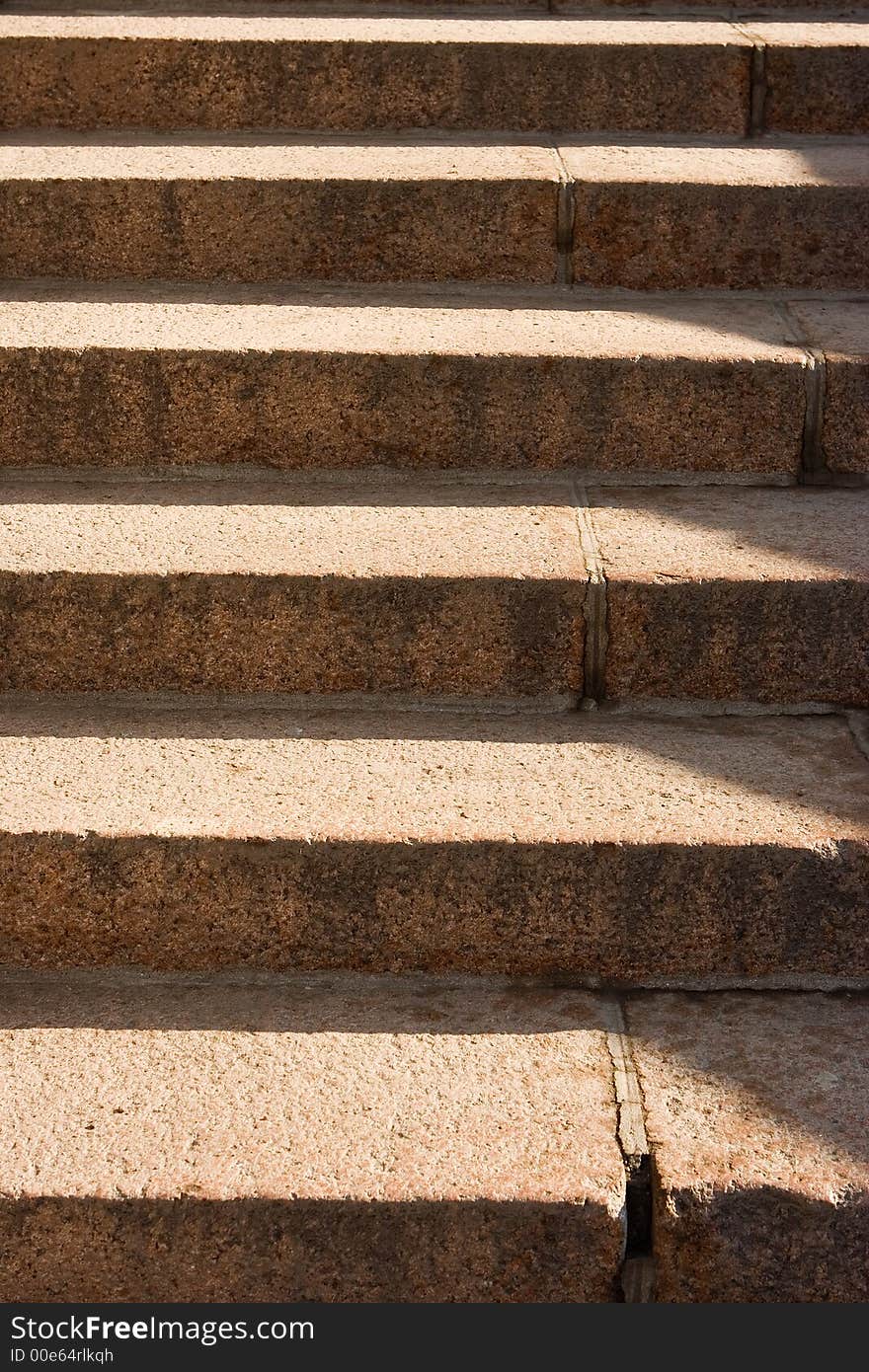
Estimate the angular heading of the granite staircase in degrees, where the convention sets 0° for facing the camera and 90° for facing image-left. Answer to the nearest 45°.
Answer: approximately 0°
